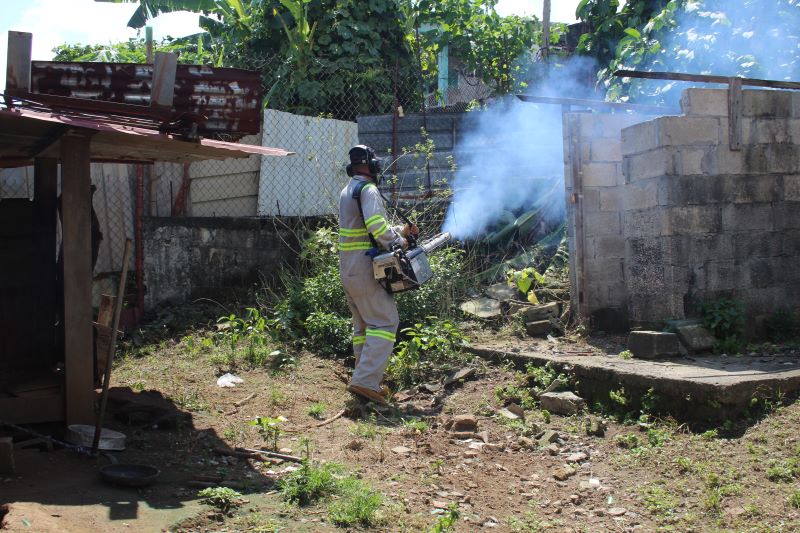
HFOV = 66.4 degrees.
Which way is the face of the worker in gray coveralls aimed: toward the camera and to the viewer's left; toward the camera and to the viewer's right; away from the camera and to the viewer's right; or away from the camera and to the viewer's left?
away from the camera and to the viewer's right

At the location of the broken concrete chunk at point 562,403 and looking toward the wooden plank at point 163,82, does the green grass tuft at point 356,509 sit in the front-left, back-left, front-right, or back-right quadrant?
front-left

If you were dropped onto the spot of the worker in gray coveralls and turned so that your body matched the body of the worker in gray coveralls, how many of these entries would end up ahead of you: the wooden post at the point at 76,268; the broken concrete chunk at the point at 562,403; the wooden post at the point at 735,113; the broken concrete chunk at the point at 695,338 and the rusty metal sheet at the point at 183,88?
3

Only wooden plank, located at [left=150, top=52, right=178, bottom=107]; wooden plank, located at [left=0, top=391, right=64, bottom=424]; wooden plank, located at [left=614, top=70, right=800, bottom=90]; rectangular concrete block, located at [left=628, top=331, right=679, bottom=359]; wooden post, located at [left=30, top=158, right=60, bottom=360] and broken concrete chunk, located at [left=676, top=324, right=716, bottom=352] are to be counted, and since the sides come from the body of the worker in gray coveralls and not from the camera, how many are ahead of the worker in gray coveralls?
3

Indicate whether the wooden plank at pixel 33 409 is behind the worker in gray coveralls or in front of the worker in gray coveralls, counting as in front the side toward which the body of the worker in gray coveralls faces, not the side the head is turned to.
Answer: behind

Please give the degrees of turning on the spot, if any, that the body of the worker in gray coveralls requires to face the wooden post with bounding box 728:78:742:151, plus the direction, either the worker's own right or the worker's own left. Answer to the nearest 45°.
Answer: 0° — they already face it

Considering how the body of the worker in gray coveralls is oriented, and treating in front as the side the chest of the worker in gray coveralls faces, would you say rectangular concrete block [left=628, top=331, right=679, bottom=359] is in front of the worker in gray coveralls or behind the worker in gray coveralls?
in front

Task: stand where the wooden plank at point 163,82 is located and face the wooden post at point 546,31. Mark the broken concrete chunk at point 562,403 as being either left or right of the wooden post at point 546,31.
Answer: right

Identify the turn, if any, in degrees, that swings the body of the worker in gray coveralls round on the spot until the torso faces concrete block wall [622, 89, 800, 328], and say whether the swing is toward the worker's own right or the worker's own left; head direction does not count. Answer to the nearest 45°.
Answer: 0° — they already face it

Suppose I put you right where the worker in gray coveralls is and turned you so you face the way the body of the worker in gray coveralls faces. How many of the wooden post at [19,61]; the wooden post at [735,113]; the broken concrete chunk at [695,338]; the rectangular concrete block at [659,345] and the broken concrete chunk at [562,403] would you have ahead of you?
4

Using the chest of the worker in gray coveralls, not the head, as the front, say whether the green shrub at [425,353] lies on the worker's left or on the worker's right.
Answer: on the worker's left

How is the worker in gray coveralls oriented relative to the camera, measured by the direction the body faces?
to the viewer's right

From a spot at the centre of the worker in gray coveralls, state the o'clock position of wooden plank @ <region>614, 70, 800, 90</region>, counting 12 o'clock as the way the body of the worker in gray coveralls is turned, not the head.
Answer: The wooden plank is roughly at 12 o'clock from the worker in gray coveralls.

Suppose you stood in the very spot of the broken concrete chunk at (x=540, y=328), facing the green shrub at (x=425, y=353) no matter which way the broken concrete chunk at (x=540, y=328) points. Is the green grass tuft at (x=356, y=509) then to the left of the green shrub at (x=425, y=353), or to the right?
left

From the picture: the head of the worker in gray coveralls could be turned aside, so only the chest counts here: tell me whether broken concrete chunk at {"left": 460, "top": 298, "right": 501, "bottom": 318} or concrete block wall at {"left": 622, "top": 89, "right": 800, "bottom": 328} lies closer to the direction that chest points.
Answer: the concrete block wall
